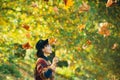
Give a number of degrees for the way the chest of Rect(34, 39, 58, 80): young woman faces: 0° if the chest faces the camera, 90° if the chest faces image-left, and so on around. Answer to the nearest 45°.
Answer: approximately 270°

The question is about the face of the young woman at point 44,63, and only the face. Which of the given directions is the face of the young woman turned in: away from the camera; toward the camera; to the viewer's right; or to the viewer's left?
to the viewer's right

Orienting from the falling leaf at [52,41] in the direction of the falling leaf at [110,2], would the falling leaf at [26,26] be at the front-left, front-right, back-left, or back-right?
back-left

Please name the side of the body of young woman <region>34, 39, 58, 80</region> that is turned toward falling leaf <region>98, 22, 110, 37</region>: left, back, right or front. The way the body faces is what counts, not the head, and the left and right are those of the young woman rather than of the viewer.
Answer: front
